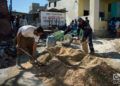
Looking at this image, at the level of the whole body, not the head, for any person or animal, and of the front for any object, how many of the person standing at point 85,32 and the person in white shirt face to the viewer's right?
1

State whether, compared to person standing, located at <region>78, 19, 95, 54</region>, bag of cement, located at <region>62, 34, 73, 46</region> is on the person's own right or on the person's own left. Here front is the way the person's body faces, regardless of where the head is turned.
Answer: on the person's own right

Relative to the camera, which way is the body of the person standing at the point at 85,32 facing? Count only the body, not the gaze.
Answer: to the viewer's left

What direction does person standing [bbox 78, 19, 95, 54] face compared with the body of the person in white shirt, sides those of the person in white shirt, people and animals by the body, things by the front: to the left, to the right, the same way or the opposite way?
the opposite way

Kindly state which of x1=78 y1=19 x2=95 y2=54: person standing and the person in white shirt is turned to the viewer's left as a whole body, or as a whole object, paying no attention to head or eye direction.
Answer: the person standing

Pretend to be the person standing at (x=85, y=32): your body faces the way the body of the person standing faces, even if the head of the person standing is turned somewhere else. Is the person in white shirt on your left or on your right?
on your left

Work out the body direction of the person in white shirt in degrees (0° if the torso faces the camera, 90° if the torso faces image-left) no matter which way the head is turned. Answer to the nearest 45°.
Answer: approximately 270°

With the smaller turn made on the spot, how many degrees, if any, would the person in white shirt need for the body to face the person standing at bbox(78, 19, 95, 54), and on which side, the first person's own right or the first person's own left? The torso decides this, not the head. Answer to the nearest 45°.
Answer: approximately 45° to the first person's own left

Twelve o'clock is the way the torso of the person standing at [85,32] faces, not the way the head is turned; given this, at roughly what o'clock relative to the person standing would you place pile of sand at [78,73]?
The pile of sand is roughly at 9 o'clock from the person standing.

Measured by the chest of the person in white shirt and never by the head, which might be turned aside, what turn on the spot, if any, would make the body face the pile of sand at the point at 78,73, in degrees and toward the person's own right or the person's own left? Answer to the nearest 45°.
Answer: approximately 45° to the person's own right

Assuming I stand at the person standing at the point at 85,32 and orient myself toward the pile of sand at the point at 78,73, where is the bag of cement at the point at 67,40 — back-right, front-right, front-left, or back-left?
back-right
